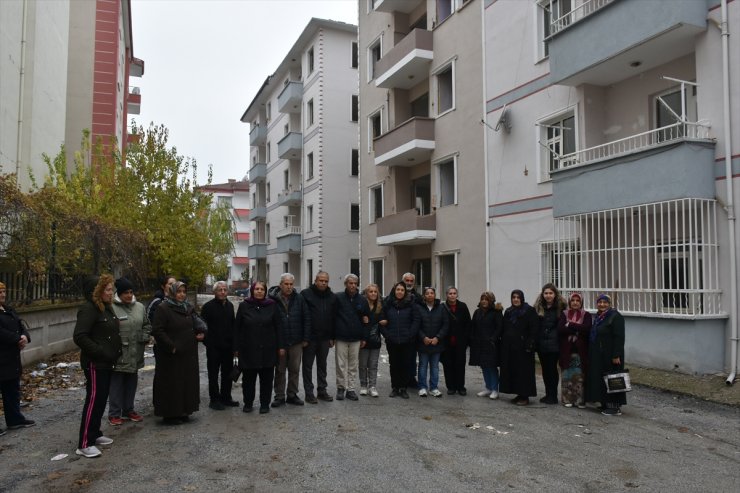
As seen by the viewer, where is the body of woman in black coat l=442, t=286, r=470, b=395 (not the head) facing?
toward the camera

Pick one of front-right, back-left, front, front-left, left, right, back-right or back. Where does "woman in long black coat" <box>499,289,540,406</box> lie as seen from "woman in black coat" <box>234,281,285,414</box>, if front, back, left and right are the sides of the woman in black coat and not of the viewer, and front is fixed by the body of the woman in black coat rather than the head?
left

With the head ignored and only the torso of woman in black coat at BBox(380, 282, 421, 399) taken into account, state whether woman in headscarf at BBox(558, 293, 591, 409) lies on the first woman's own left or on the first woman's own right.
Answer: on the first woman's own left

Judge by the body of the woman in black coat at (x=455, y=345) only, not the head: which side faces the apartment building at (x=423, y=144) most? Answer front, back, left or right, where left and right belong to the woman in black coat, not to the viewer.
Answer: back

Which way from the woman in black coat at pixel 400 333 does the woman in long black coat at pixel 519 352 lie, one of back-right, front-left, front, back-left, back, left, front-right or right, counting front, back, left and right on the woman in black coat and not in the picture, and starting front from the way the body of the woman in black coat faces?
left

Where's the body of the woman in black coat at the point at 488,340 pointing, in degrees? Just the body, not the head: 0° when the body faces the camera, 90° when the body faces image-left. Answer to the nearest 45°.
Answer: approximately 45°

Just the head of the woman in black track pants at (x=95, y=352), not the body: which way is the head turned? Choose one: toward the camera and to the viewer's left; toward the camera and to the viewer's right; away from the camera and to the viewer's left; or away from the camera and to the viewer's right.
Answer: toward the camera and to the viewer's right

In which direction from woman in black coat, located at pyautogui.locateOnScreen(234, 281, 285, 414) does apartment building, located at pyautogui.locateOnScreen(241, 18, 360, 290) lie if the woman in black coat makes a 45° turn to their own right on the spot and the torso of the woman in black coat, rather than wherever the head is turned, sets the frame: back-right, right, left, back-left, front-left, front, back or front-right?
back-right

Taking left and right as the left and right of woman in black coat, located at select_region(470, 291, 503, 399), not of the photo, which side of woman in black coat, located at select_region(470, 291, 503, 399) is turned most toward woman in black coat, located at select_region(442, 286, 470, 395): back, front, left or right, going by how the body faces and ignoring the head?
right

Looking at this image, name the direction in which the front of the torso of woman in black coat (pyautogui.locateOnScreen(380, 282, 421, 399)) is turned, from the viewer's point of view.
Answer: toward the camera

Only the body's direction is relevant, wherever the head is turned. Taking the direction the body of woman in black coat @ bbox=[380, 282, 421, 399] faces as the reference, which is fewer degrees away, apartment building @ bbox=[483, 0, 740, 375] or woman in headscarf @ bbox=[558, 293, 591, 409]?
the woman in headscarf

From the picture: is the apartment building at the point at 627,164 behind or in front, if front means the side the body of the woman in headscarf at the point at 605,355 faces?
behind
